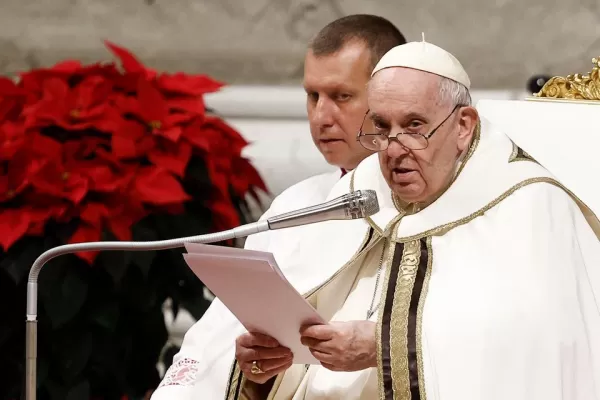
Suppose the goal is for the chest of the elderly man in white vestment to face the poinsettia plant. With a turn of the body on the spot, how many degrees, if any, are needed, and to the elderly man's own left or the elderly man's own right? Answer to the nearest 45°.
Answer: approximately 90° to the elderly man's own right

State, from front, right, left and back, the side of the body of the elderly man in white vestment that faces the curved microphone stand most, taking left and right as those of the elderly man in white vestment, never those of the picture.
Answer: front

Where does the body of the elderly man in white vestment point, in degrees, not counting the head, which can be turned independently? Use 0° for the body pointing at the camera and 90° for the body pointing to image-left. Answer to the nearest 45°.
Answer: approximately 45°
